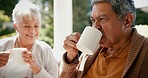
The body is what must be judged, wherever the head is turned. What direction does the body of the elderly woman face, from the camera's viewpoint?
toward the camera

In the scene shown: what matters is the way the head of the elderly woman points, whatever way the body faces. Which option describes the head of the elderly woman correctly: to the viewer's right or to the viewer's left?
to the viewer's right

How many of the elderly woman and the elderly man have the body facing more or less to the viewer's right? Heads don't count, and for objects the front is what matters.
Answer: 0

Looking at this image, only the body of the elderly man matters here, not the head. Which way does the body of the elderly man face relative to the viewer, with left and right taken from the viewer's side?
facing the viewer and to the left of the viewer

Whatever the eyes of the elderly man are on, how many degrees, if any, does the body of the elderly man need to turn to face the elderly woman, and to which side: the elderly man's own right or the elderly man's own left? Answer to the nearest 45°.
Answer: approximately 90° to the elderly man's own right

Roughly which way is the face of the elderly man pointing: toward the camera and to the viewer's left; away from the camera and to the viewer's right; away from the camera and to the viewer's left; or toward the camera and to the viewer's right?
toward the camera and to the viewer's left

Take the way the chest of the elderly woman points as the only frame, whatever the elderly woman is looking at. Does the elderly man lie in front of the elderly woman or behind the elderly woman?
in front
